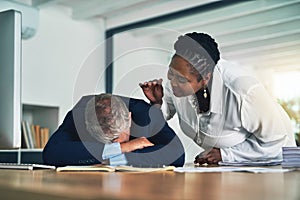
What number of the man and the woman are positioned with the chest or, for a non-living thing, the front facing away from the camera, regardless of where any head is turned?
0

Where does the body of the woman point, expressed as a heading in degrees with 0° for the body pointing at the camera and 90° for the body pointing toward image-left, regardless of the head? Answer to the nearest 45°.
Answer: approximately 45°

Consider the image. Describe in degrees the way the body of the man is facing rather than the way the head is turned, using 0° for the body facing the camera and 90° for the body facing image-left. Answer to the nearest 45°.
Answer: approximately 0°
